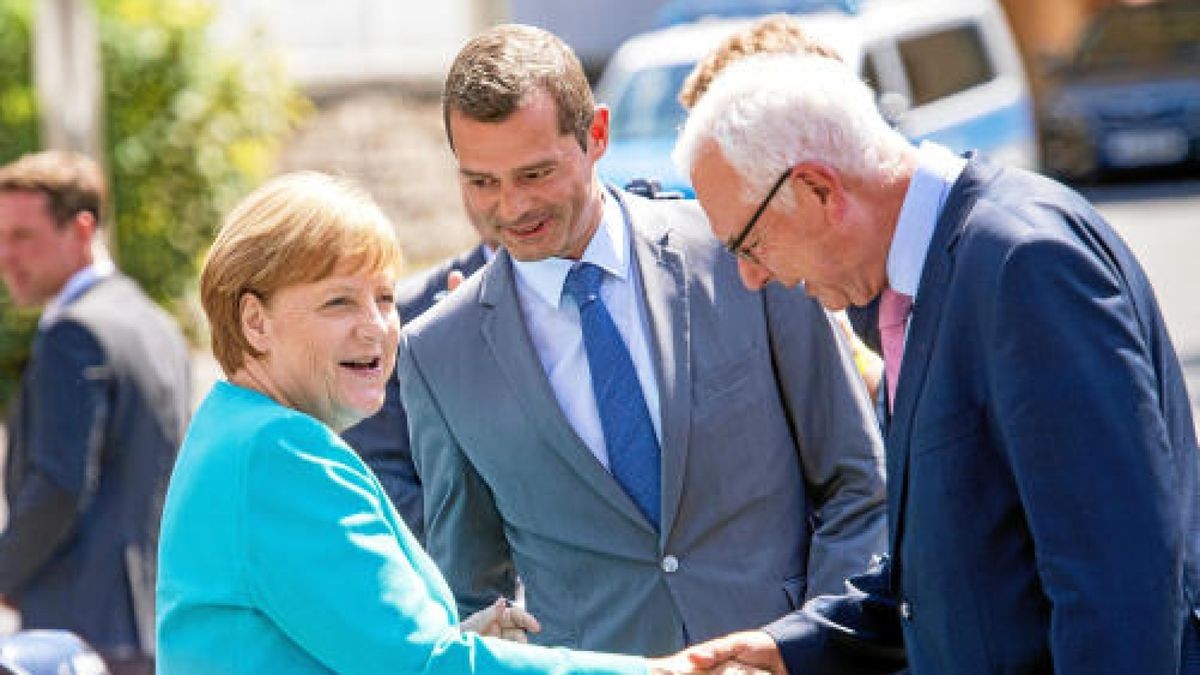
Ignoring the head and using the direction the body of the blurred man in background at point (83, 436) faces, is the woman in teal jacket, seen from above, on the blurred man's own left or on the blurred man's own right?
on the blurred man's own left

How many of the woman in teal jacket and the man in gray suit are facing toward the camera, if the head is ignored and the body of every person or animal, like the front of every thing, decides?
1

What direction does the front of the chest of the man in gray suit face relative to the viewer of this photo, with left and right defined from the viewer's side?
facing the viewer

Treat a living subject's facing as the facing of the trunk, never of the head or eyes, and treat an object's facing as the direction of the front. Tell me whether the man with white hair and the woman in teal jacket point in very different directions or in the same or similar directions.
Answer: very different directions

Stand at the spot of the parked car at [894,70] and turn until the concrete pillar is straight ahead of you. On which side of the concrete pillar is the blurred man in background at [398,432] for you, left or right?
left

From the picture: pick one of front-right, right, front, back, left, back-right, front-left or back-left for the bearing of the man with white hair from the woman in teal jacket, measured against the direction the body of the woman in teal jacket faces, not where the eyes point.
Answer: front

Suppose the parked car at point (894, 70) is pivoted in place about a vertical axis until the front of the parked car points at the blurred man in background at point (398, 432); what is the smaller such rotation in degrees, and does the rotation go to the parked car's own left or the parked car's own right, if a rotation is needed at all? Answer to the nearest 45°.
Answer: approximately 45° to the parked car's own left

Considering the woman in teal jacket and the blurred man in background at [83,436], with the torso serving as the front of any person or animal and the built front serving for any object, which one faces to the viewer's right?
the woman in teal jacket

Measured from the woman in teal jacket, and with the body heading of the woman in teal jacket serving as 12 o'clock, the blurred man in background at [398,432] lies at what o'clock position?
The blurred man in background is roughly at 9 o'clock from the woman in teal jacket.

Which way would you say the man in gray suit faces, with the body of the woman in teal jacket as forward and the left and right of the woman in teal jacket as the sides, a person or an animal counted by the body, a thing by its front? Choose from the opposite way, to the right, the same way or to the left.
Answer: to the right

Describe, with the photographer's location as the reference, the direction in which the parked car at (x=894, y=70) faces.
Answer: facing the viewer and to the left of the viewer

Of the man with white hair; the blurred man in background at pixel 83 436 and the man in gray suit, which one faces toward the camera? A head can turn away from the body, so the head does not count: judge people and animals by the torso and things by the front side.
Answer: the man in gray suit

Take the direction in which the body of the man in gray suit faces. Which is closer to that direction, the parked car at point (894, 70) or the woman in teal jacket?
the woman in teal jacket

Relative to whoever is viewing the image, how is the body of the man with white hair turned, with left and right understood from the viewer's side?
facing to the left of the viewer

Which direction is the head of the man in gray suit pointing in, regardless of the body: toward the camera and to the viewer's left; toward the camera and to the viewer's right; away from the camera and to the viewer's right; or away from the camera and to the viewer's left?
toward the camera and to the viewer's left

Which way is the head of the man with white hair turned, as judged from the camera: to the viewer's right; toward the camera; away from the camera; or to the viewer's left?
to the viewer's left
